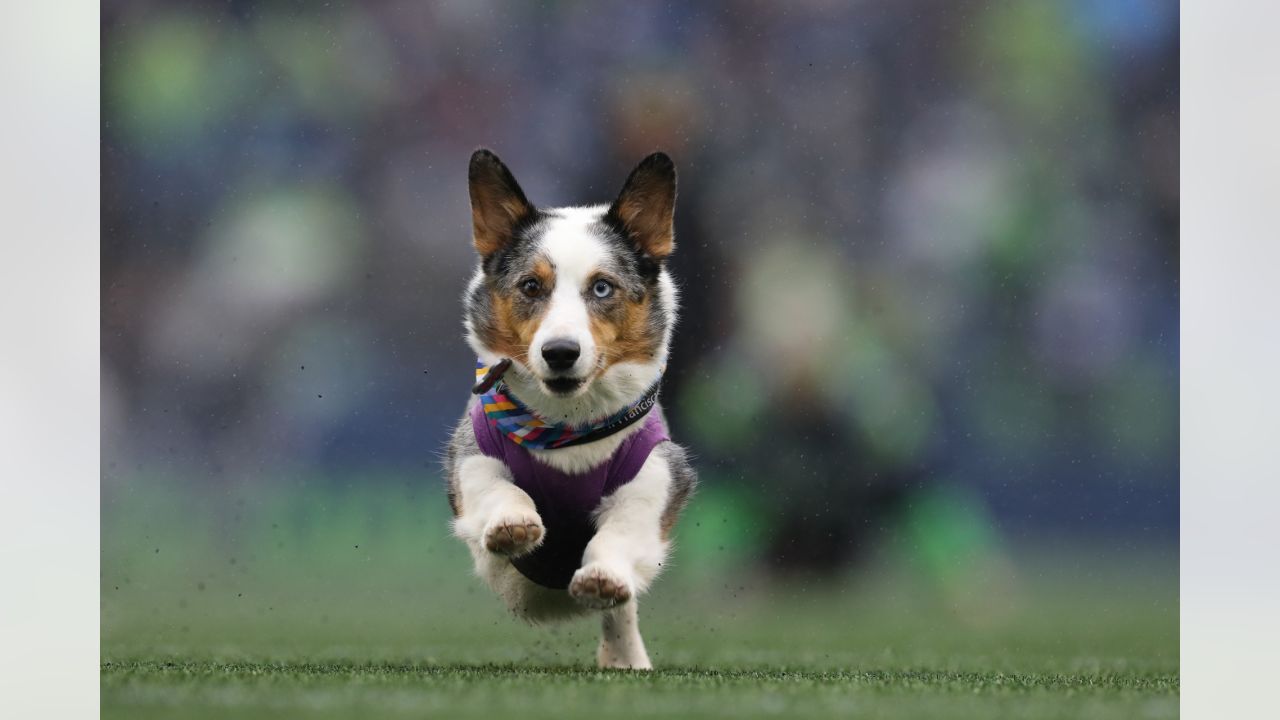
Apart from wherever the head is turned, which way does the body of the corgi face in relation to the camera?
toward the camera
